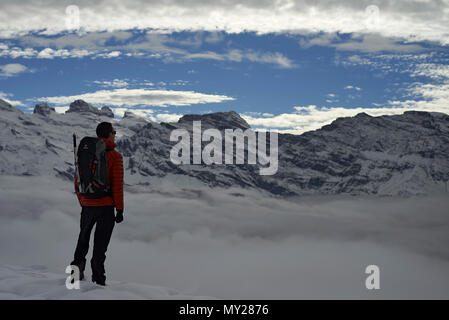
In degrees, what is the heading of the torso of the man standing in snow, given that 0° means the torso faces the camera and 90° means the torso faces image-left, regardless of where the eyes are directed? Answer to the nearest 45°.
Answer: approximately 225°
